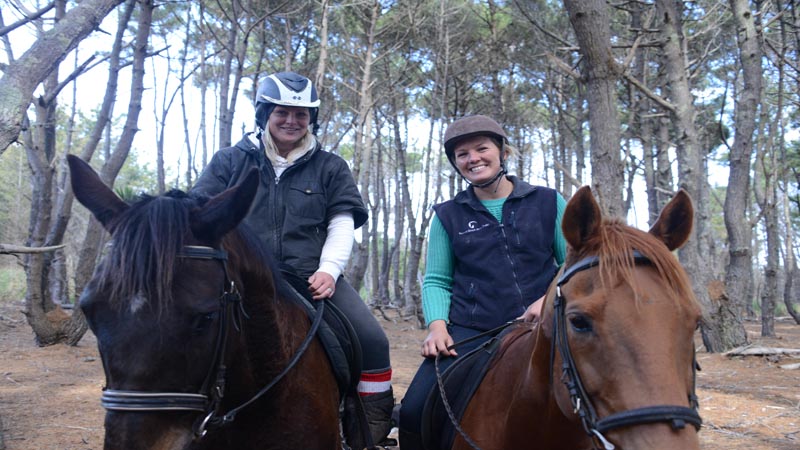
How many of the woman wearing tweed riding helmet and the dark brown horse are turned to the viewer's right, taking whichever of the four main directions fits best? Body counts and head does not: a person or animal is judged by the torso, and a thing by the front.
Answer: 0

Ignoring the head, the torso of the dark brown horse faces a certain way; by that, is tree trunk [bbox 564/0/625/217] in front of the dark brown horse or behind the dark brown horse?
behind

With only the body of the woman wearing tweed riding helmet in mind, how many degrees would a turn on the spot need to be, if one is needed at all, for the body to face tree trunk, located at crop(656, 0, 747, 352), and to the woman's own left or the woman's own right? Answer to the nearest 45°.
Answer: approximately 135° to the woman's own left

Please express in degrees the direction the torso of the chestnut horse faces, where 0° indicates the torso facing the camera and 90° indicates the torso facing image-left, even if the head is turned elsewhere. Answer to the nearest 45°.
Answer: approximately 315°

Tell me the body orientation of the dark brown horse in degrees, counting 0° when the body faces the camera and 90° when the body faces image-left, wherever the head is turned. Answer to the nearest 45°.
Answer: approximately 45°

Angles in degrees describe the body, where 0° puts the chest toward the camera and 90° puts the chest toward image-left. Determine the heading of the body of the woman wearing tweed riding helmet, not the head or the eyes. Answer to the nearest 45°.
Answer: approximately 0°

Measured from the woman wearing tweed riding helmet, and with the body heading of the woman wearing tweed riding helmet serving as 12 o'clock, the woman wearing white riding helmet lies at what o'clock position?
The woman wearing white riding helmet is roughly at 3 o'clock from the woman wearing tweed riding helmet.

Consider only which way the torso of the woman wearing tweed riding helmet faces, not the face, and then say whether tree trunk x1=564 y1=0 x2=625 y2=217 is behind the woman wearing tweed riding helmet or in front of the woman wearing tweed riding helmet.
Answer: behind

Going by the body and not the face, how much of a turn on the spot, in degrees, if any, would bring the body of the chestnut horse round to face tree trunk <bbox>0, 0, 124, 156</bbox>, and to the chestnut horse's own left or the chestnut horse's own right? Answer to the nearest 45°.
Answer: approximately 135° to the chestnut horse's own right

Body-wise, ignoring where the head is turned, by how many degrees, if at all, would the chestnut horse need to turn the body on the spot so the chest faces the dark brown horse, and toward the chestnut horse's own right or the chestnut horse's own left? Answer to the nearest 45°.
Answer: approximately 135° to the chestnut horse's own right
